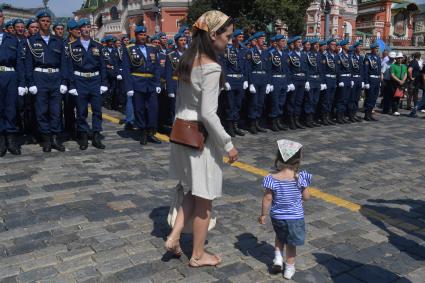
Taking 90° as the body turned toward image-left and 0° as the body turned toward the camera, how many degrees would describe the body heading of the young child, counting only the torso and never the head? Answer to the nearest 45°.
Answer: approximately 180°

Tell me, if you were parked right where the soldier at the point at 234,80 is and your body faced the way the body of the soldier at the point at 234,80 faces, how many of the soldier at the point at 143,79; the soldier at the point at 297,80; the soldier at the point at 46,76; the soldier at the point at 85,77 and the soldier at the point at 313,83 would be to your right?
3

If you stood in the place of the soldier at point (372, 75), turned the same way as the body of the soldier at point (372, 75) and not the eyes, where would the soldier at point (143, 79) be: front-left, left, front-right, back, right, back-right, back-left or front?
right

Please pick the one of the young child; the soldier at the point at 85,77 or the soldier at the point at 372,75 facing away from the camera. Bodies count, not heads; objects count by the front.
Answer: the young child

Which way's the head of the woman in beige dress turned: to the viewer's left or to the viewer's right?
to the viewer's right

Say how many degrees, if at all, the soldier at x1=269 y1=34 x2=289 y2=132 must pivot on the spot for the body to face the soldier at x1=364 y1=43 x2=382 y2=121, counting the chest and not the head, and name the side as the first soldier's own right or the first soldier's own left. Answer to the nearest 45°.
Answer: approximately 90° to the first soldier's own left

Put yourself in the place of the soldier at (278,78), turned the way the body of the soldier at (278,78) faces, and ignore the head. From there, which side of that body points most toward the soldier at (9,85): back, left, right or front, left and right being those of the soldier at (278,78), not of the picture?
right

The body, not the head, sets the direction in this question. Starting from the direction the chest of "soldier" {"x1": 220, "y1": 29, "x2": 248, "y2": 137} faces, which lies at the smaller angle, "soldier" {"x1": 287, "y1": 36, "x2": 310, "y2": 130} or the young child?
the young child

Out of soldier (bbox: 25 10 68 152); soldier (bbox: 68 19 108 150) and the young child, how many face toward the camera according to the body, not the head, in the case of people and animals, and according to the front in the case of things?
2

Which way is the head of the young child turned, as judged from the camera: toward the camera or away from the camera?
away from the camera

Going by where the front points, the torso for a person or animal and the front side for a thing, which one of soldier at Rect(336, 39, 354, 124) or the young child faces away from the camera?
the young child

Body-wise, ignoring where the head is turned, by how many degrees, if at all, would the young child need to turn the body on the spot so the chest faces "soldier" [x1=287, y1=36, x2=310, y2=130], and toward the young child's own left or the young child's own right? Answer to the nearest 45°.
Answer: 0° — they already face them

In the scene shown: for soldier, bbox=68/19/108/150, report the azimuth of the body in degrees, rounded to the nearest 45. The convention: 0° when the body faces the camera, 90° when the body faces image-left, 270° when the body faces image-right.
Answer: approximately 0°
